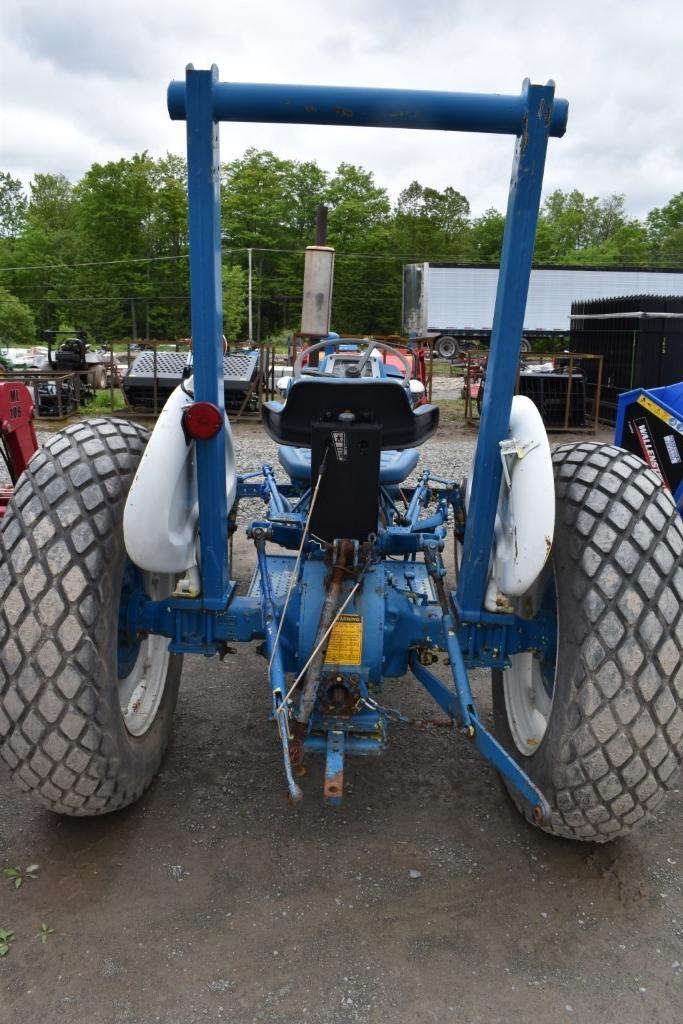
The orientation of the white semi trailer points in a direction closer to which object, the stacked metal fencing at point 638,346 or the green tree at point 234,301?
the stacked metal fencing

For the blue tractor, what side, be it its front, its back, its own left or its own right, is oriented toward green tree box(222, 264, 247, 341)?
front

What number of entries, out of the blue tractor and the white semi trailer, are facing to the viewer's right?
1

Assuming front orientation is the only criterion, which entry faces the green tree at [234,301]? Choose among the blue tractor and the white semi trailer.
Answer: the blue tractor

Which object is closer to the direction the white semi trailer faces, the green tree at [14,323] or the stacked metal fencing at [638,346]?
the stacked metal fencing

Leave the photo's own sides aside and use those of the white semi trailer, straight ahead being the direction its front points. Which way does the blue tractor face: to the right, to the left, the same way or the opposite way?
to the left

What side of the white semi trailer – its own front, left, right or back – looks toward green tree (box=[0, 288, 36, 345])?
back

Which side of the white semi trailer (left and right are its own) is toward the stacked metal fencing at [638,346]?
right

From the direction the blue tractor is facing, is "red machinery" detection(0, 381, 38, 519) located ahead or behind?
ahead

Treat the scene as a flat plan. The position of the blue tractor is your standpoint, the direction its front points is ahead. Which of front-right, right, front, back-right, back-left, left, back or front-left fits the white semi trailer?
front

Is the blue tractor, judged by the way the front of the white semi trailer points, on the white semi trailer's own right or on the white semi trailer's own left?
on the white semi trailer's own right

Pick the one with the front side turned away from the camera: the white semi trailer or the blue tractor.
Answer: the blue tractor

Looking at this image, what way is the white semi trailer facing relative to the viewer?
to the viewer's right

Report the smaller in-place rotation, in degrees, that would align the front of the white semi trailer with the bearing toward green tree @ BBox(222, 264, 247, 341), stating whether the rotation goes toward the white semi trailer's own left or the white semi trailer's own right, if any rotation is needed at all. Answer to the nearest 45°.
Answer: approximately 135° to the white semi trailer's own left

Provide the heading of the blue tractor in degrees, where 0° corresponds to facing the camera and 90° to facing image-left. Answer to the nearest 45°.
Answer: approximately 180°
